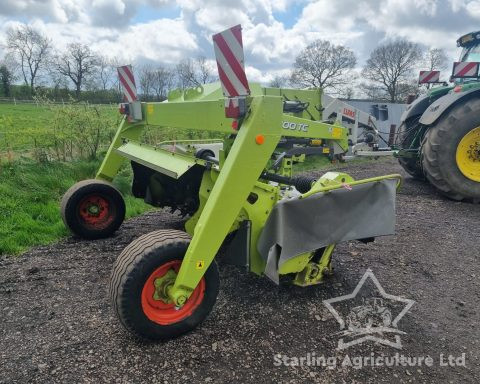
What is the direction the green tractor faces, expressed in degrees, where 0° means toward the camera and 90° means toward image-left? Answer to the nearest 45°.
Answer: approximately 225°

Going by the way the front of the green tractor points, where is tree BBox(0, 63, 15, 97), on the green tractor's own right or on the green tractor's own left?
on the green tractor's own left

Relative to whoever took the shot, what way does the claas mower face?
facing away from the viewer and to the right of the viewer

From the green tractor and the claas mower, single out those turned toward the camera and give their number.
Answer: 0

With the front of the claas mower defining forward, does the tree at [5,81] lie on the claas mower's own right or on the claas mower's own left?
on the claas mower's own left

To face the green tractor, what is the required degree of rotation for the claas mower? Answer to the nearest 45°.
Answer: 0° — it already faces it

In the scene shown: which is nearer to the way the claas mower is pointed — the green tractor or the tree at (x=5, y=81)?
the green tractor

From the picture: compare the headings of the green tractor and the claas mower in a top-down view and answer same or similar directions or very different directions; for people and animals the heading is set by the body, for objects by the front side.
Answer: same or similar directions
